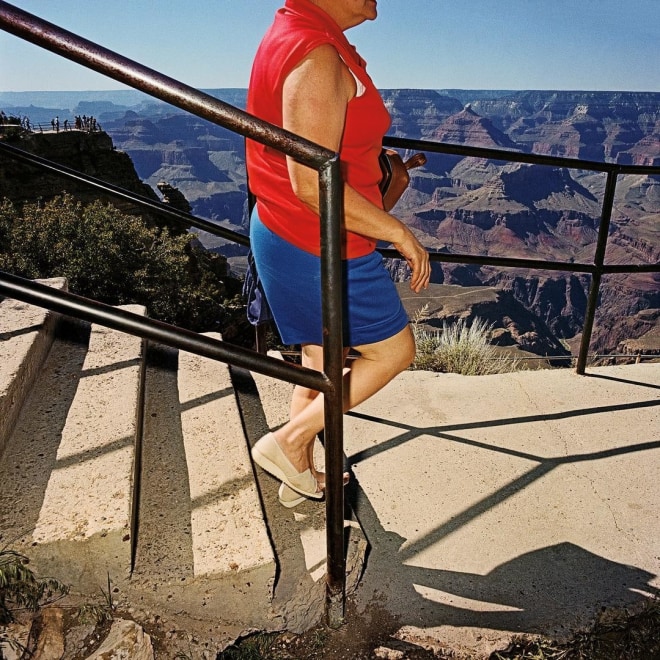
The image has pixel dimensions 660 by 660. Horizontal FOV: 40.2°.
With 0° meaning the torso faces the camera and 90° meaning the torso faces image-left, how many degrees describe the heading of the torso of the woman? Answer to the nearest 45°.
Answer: approximately 270°
